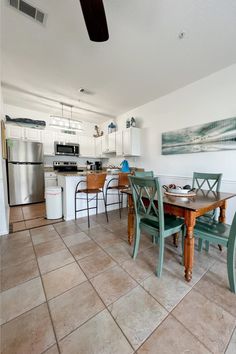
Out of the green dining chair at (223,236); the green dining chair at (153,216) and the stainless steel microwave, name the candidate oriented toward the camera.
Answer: the stainless steel microwave

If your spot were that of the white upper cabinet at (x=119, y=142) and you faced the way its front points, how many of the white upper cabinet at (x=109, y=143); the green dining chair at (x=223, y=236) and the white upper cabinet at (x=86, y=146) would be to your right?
2

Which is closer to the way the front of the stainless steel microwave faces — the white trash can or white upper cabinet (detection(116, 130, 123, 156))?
the white trash can

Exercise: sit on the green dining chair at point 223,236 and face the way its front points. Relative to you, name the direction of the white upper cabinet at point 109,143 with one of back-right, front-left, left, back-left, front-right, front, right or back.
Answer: front

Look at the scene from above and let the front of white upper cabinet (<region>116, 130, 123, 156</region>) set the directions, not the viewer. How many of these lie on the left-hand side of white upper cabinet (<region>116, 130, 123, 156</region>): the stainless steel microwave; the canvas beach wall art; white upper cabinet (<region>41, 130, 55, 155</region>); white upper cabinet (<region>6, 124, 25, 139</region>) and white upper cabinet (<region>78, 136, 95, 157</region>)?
1

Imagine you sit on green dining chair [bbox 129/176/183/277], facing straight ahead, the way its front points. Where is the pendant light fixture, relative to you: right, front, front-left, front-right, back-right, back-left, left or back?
left

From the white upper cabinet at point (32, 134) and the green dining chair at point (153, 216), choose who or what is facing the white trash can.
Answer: the white upper cabinet

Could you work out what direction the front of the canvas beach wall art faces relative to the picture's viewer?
facing the viewer and to the left of the viewer

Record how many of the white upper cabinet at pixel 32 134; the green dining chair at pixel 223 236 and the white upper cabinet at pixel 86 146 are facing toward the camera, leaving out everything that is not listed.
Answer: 2

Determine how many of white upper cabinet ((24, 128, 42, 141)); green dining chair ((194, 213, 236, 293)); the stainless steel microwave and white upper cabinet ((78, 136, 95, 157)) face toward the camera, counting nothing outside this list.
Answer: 3

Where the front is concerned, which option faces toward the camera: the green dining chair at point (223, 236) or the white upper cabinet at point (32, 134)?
the white upper cabinet

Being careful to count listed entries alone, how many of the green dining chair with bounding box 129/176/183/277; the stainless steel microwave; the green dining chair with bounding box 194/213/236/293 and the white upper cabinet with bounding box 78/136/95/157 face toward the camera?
2

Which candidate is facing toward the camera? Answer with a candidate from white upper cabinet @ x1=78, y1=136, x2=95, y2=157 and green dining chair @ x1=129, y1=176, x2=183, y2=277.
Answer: the white upper cabinet

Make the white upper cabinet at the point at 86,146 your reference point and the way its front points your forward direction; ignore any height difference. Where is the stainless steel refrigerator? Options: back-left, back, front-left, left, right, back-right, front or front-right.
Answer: front-right

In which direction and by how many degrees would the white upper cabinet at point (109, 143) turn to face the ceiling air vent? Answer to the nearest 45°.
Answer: approximately 45° to its left

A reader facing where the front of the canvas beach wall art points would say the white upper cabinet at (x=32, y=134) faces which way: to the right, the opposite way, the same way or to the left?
to the left

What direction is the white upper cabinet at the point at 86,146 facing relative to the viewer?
toward the camera

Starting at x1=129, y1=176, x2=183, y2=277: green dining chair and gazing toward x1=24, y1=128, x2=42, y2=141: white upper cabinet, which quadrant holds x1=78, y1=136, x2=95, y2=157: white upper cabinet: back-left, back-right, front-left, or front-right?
front-right
